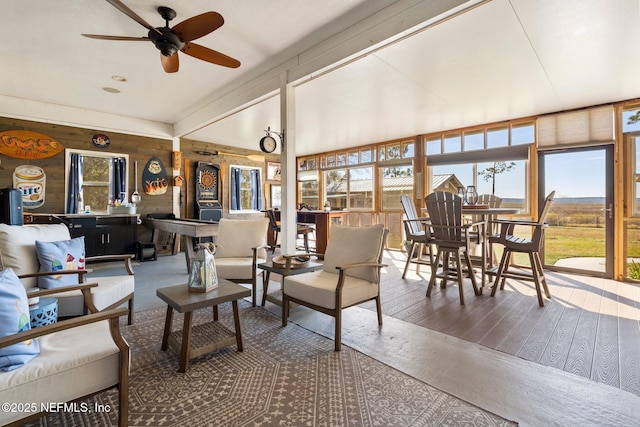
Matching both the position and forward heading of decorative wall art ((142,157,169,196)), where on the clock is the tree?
The tree is roughly at 10 o'clock from the decorative wall art.

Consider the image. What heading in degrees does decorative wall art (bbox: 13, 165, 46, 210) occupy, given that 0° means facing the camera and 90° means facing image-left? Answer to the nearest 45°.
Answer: approximately 0°

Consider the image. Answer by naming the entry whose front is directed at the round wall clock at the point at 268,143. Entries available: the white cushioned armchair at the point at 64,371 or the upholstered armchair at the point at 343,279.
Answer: the white cushioned armchair

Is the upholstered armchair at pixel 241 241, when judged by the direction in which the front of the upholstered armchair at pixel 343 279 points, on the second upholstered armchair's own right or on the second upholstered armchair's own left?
on the second upholstered armchair's own right

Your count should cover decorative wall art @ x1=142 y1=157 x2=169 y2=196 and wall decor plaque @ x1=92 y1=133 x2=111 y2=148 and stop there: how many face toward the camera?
2

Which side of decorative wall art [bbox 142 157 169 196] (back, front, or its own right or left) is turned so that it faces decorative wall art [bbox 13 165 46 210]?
right

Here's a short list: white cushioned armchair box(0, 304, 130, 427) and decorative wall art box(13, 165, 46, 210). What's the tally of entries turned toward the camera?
1

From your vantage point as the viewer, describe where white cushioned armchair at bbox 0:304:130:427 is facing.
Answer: facing away from the viewer and to the right of the viewer
